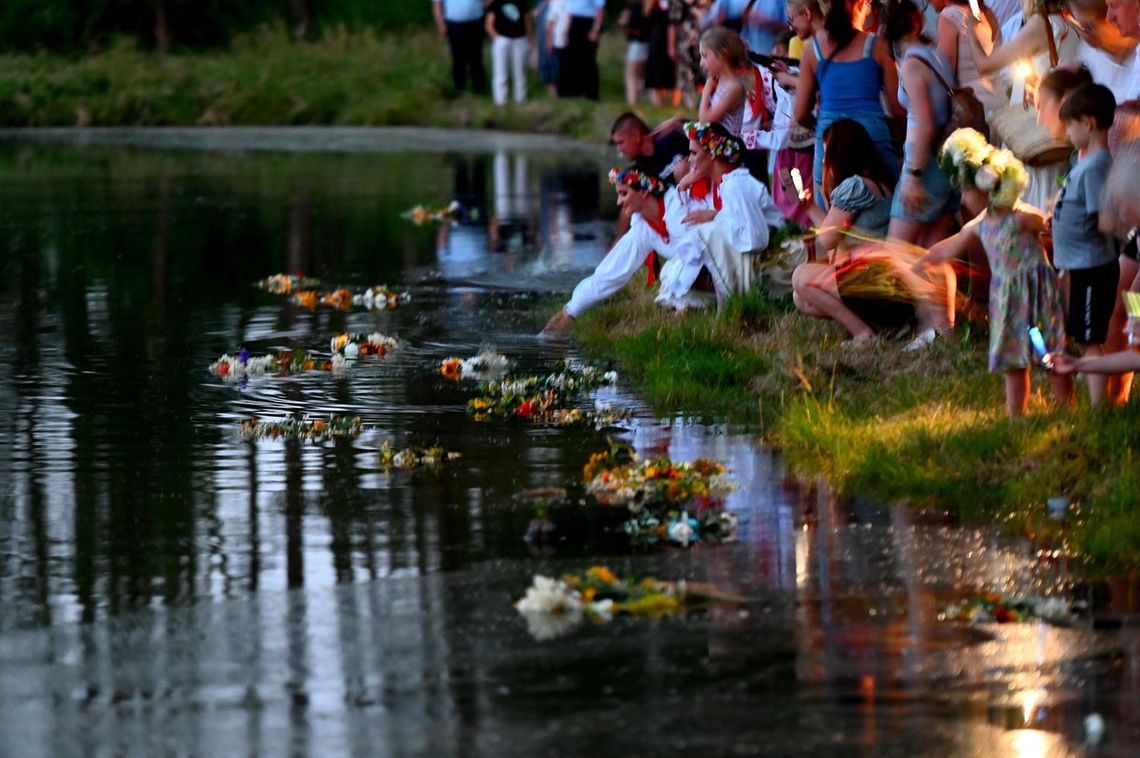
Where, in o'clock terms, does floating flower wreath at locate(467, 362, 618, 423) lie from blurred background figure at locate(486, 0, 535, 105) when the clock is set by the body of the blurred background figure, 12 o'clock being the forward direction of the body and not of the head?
The floating flower wreath is roughly at 12 o'clock from the blurred background figure.

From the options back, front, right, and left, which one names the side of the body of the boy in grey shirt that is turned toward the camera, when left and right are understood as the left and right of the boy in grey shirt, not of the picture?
left

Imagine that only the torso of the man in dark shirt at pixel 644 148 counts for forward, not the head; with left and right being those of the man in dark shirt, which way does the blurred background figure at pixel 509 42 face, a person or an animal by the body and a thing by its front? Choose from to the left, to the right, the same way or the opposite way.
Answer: to the left

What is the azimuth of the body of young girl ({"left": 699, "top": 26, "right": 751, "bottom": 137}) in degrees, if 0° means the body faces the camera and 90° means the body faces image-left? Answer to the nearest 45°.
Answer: approximately 90°

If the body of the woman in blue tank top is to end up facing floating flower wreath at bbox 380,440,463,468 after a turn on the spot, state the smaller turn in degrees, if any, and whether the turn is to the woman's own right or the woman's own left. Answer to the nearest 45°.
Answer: approximately 135° to the woman's own left

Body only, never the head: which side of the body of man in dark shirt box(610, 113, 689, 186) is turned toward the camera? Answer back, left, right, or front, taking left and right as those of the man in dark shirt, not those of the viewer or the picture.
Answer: left

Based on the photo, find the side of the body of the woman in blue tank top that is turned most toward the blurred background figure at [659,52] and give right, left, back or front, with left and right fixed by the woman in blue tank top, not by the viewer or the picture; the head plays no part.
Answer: front

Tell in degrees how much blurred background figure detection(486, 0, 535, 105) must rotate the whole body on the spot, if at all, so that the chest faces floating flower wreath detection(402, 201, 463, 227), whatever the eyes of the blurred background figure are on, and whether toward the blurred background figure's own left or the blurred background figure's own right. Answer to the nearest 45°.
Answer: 0° — they already face it

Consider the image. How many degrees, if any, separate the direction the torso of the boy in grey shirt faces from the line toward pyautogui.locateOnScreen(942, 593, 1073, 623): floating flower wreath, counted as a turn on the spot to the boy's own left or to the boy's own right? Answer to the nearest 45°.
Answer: approximately 90° to the boy's own left

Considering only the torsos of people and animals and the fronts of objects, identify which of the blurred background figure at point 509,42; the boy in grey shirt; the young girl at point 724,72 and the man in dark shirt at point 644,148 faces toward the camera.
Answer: the blurred background figure

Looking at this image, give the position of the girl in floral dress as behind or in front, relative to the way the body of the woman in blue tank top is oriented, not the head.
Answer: behind

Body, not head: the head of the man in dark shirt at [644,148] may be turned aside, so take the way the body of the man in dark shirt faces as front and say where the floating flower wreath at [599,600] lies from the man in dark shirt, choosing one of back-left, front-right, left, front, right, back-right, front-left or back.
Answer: left
